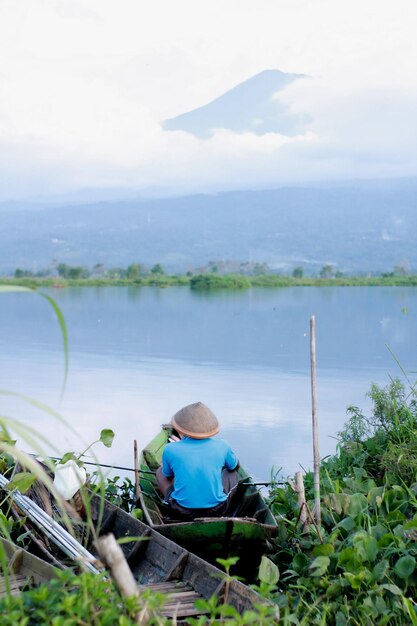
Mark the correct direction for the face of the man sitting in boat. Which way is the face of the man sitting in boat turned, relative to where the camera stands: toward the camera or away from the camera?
away from the camera

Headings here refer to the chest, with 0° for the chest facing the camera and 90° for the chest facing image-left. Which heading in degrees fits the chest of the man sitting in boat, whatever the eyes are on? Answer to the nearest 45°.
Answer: approximately 180°

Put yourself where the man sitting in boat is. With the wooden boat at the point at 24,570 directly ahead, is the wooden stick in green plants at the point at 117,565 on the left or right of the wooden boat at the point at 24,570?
left

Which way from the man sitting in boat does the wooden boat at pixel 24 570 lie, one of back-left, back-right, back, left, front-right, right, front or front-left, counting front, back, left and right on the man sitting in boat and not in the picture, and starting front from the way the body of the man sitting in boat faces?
back-left

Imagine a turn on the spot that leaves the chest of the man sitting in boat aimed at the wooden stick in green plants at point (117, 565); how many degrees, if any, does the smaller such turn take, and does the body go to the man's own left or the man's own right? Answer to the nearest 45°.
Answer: approximately 180°

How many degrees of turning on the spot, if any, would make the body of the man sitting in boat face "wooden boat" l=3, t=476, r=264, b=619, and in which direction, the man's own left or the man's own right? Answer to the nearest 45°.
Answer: approximately 180°
